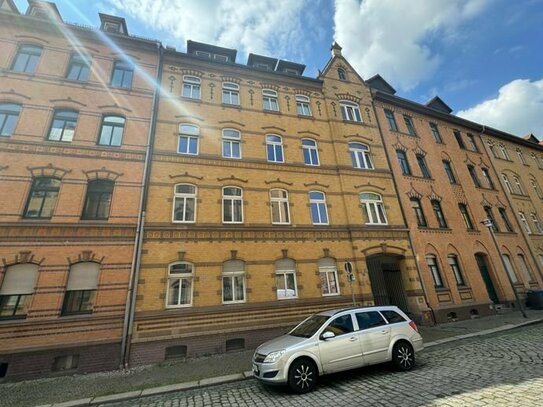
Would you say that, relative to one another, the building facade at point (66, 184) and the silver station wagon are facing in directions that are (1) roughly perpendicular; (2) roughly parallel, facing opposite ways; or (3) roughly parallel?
roughly perpendicular

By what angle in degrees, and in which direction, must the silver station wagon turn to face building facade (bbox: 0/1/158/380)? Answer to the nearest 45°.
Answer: approximately 45° to its right

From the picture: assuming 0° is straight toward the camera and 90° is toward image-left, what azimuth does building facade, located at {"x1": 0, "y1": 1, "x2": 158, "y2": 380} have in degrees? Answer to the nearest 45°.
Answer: approximately 0°
